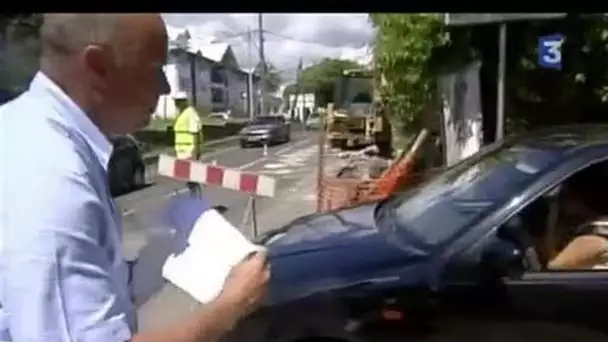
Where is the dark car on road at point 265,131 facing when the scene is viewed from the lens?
facing the viewer and to the left of the viewer

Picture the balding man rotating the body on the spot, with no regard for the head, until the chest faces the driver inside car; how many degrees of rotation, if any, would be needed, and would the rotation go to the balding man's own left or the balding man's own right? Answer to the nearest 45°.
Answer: approximately 45° to the balding man's own left

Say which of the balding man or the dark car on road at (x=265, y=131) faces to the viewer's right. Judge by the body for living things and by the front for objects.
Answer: the balding man

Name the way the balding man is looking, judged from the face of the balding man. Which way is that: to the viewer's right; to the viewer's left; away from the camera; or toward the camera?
to the viewer's right

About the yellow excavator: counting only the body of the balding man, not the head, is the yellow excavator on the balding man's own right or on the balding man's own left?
on the balding man's own left

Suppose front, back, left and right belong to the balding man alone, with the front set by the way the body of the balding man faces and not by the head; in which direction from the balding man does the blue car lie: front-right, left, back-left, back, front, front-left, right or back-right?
front-left

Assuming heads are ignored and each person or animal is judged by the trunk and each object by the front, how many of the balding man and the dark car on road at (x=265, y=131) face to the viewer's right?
1

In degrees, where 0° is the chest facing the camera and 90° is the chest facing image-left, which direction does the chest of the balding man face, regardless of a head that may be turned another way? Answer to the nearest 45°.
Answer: approximately 270°
